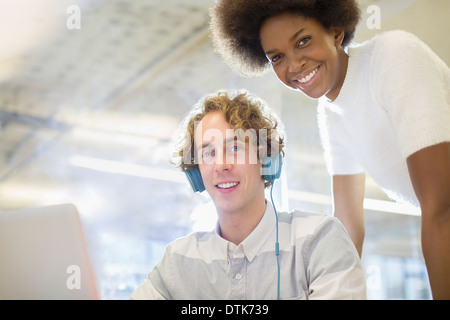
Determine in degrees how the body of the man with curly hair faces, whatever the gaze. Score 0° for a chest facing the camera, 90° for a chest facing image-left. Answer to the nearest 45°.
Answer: approximately 0°

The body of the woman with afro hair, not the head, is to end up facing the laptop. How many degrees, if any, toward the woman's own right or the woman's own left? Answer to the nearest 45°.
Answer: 0° — they already face it

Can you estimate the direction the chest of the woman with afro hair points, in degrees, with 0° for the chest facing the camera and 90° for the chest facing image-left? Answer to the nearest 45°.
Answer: approximately 45°
